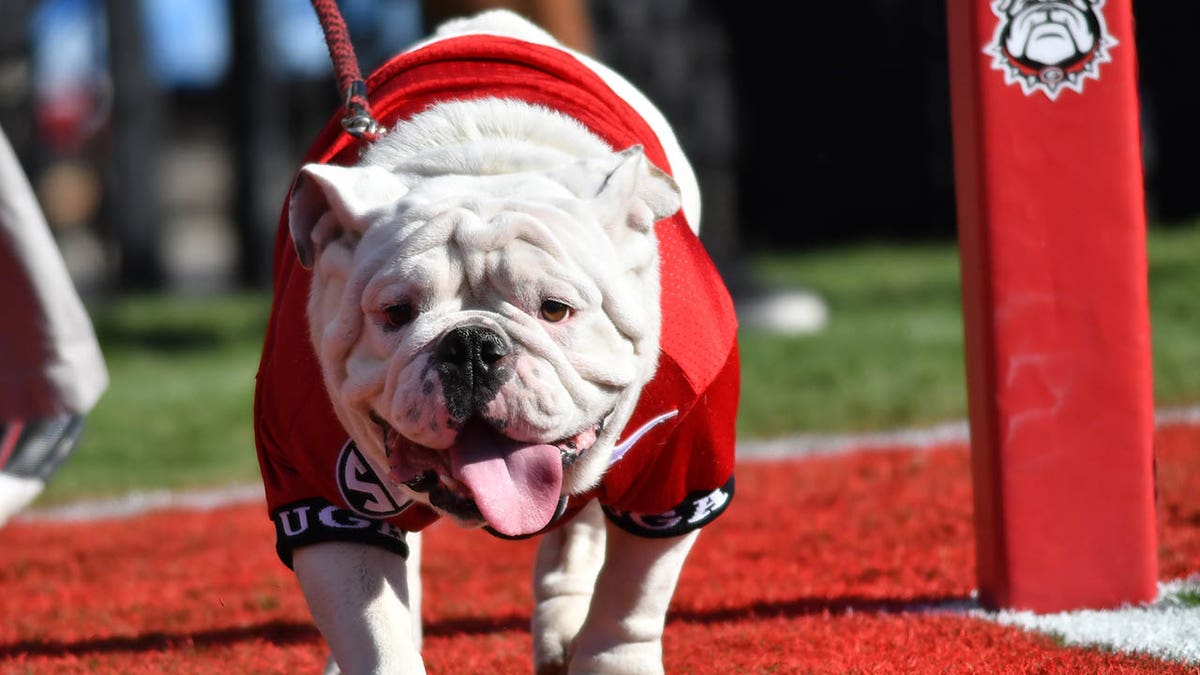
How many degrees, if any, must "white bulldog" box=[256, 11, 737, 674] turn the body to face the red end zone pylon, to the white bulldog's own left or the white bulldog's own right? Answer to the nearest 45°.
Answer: approximately 135° to the white bulldog's own left

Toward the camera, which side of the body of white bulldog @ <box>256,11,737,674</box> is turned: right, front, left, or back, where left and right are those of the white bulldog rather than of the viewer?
front
